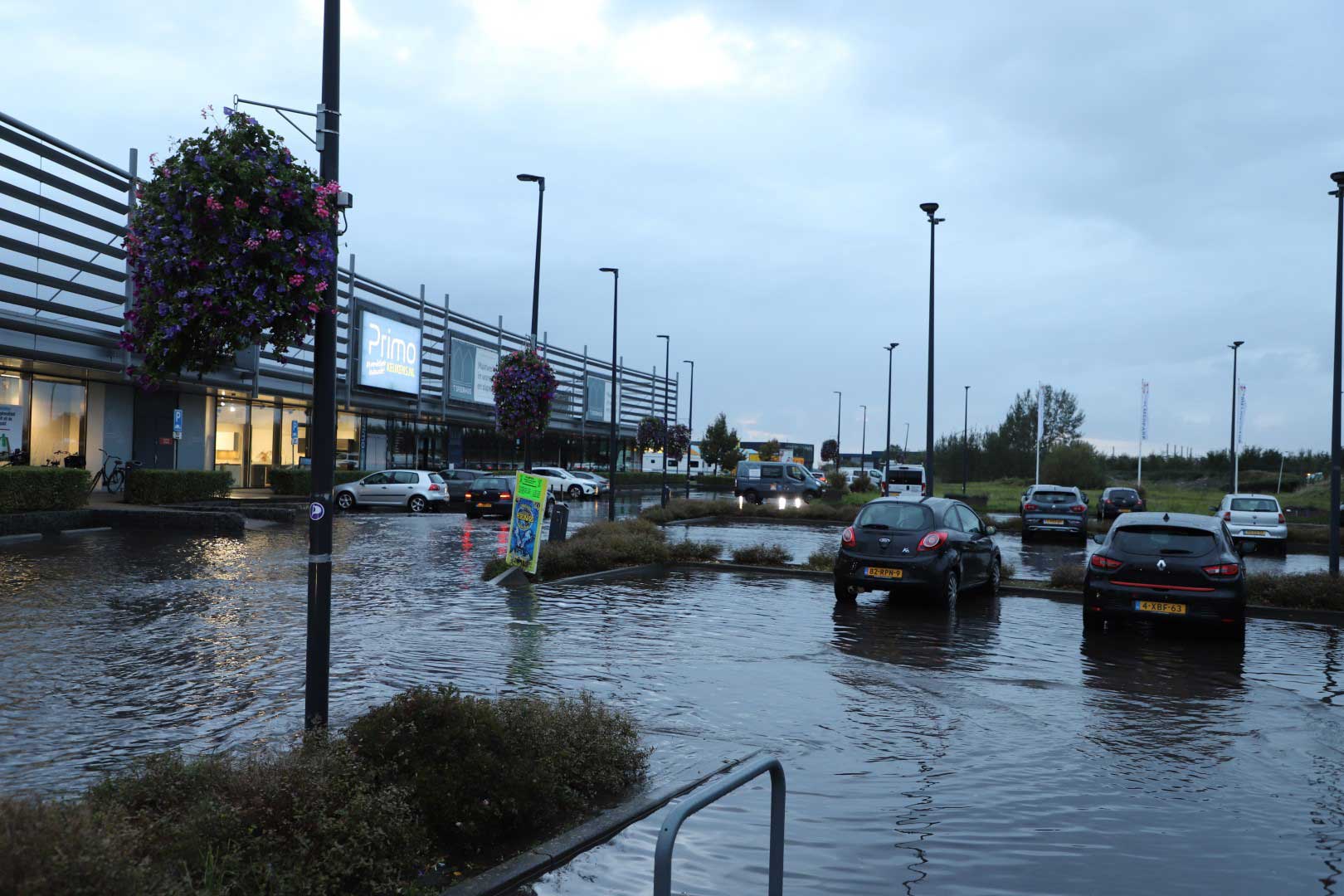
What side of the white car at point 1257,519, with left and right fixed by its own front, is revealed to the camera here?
back

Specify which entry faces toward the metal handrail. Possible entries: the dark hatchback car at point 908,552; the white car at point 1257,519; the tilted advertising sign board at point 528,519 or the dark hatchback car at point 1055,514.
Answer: the tilted advertising sign board

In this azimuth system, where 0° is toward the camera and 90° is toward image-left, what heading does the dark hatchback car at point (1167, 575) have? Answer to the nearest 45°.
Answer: approximately 180°

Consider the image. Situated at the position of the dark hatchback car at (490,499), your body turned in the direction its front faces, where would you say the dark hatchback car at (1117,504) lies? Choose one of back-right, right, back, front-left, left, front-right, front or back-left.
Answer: right

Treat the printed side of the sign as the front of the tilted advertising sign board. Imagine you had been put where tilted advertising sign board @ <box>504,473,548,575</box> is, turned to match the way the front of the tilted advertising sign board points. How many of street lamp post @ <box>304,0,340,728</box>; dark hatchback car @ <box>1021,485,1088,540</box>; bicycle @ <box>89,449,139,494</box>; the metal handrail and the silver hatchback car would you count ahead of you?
2

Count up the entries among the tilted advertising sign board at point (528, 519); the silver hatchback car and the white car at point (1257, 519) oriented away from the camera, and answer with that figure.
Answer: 1

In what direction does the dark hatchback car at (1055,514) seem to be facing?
away from the camera

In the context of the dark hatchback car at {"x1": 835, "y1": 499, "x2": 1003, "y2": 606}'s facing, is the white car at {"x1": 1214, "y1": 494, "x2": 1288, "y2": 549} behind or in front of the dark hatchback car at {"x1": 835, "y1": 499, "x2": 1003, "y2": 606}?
in front

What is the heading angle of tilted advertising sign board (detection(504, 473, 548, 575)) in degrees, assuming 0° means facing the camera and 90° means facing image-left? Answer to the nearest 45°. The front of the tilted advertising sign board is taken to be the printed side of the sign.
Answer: approximately 0°

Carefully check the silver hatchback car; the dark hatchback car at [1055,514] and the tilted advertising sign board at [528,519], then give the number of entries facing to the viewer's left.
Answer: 1

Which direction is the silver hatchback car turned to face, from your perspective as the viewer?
facing to the left of the viewer

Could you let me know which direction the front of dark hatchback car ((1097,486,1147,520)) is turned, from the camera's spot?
facing away from the viewer
